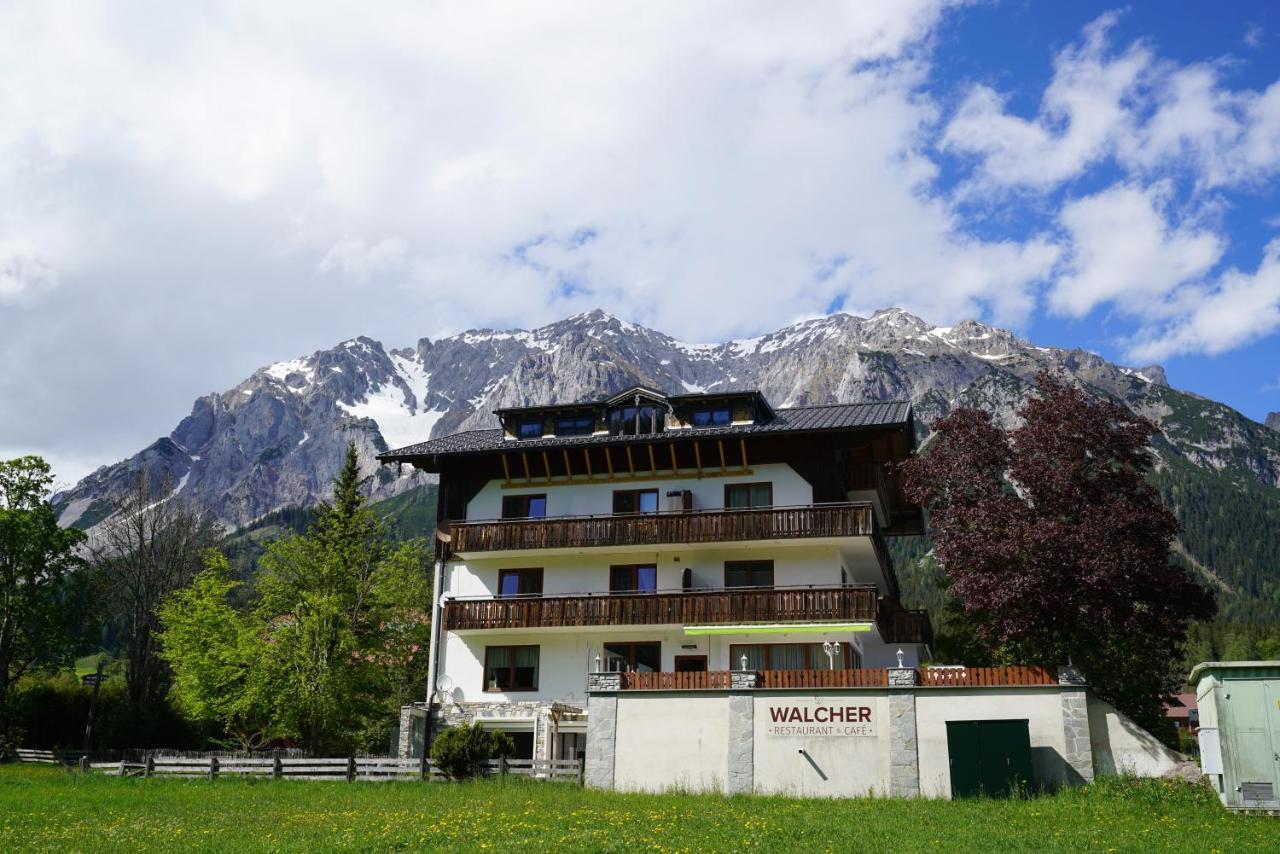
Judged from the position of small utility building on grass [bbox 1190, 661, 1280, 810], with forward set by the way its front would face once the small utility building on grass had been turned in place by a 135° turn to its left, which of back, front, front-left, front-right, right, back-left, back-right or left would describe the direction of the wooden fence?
back-left

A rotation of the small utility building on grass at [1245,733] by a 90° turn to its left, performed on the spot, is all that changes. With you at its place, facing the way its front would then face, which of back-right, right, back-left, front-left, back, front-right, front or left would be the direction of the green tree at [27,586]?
back

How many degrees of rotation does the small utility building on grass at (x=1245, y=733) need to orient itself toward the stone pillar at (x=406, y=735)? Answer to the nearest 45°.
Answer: approximately 90° to its right

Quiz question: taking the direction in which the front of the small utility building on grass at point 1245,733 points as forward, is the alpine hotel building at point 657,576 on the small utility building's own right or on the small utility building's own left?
on the small utility building's own right

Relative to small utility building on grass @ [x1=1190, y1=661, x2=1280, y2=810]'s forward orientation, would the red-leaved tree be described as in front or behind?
behind

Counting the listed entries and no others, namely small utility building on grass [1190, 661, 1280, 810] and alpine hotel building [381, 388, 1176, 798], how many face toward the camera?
2

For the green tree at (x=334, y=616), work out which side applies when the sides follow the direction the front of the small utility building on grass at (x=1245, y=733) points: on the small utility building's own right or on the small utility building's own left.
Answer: on the small utility building's own right

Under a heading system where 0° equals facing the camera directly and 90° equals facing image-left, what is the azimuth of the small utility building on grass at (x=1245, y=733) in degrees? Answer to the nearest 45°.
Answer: approximately 0°

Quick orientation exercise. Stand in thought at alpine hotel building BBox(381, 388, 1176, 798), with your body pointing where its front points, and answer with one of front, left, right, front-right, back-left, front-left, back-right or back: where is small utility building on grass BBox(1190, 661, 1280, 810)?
front-left

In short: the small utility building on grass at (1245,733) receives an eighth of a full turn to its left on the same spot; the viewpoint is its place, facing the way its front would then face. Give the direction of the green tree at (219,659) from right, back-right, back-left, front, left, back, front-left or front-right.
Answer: back-right

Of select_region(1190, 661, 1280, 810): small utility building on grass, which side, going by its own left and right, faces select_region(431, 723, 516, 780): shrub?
right

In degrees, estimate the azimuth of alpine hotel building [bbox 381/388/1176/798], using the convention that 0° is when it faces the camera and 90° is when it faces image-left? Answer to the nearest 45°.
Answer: approximately 0°

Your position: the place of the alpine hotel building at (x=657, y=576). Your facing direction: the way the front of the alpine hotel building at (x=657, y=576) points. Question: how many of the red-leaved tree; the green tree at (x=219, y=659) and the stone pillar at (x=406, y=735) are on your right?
2

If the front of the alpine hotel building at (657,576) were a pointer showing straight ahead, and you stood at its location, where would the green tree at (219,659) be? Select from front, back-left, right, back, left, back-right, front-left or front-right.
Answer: right

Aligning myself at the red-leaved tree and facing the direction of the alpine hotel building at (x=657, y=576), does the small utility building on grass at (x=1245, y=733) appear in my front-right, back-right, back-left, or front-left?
back-left
